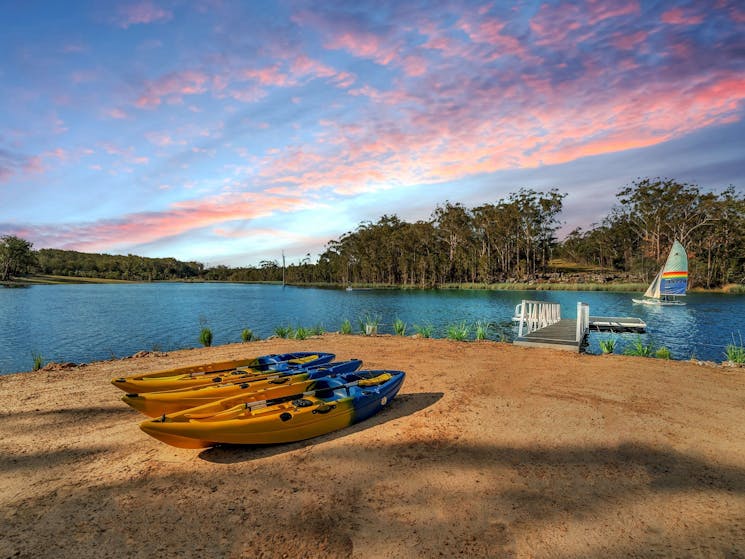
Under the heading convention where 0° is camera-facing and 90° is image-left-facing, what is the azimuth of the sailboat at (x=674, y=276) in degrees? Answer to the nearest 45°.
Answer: approximately 90°
